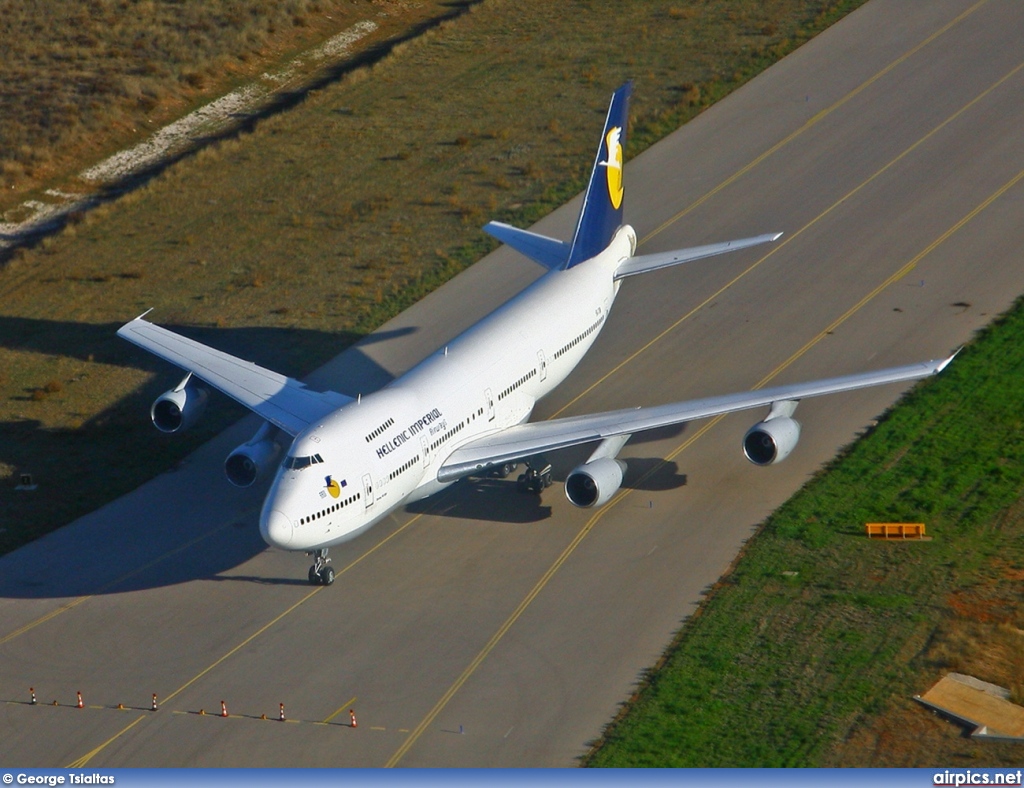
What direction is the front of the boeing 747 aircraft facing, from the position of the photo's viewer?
facing the viewer and to the left of the viewer
